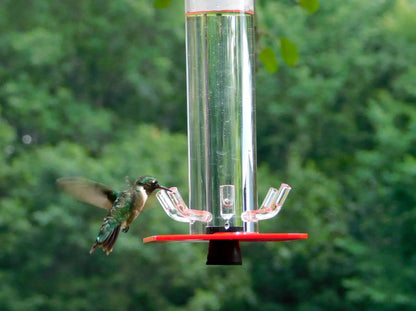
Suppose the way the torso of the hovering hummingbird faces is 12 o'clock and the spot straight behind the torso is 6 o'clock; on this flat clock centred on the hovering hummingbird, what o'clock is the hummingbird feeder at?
The hummingbird feeder is roughly at 1 o'clock from the hovering hummingbird.

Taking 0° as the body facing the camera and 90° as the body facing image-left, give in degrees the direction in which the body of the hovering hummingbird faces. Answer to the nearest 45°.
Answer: approximately 270°
